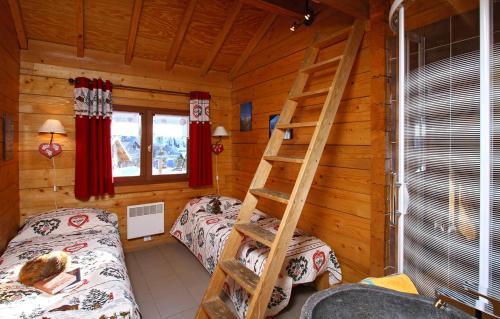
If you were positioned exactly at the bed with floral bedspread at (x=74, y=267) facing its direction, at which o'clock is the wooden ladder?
The wooden ladder is roughly at 10 o'clock from the bed with floral bedspread.

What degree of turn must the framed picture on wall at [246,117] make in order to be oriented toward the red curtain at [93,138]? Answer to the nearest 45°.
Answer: approximately 45° to its right

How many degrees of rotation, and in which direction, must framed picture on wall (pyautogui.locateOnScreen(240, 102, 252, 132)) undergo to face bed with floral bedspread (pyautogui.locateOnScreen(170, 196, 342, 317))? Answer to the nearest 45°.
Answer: approximately 45° to its left

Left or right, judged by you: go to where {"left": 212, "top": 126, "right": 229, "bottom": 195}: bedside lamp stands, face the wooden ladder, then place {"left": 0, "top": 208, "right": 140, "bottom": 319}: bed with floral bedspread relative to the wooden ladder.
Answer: right

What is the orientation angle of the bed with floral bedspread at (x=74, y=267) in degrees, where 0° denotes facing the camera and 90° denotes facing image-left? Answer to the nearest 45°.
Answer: approximately 0°

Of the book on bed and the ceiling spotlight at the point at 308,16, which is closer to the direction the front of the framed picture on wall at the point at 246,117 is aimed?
the book on bed
